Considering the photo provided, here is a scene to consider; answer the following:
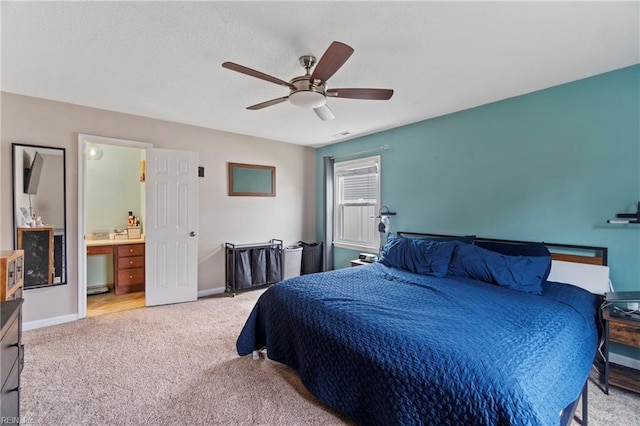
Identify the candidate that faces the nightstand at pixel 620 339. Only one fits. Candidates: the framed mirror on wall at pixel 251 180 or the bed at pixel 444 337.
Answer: the framed mirror on wall

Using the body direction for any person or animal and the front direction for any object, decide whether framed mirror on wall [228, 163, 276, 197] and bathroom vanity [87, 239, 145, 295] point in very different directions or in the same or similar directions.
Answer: same or similar directions

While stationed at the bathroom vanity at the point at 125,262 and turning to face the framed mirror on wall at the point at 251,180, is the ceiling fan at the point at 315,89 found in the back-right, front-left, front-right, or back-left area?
front-right

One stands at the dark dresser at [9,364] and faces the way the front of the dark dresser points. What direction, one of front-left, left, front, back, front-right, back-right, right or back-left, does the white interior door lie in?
front-left

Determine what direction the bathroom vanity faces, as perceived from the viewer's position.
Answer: facing the viewer

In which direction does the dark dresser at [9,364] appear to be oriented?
to the viewer's right

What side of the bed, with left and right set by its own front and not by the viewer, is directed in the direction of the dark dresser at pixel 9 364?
front

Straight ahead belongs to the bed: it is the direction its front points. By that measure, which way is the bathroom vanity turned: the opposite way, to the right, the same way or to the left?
to the left

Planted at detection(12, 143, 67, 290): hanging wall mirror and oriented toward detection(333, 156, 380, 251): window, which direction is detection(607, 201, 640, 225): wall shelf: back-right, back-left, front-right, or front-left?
front-right

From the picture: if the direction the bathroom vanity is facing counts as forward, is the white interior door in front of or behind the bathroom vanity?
in front

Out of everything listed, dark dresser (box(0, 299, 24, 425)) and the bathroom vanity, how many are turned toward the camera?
1

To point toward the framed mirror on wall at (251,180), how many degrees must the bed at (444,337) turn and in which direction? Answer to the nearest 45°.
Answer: approximately 90° to its right

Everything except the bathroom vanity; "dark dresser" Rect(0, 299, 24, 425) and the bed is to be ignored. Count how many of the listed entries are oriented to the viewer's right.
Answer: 1

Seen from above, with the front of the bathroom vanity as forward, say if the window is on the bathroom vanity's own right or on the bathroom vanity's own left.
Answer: on the bathroom vanity's own left

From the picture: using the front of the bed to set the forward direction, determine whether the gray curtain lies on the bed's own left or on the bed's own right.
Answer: on the bed's own right

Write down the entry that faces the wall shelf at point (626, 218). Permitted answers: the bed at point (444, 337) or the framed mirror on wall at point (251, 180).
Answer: the framed mirror on wall

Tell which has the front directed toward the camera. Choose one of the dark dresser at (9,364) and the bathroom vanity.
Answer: the bathroom vanity
